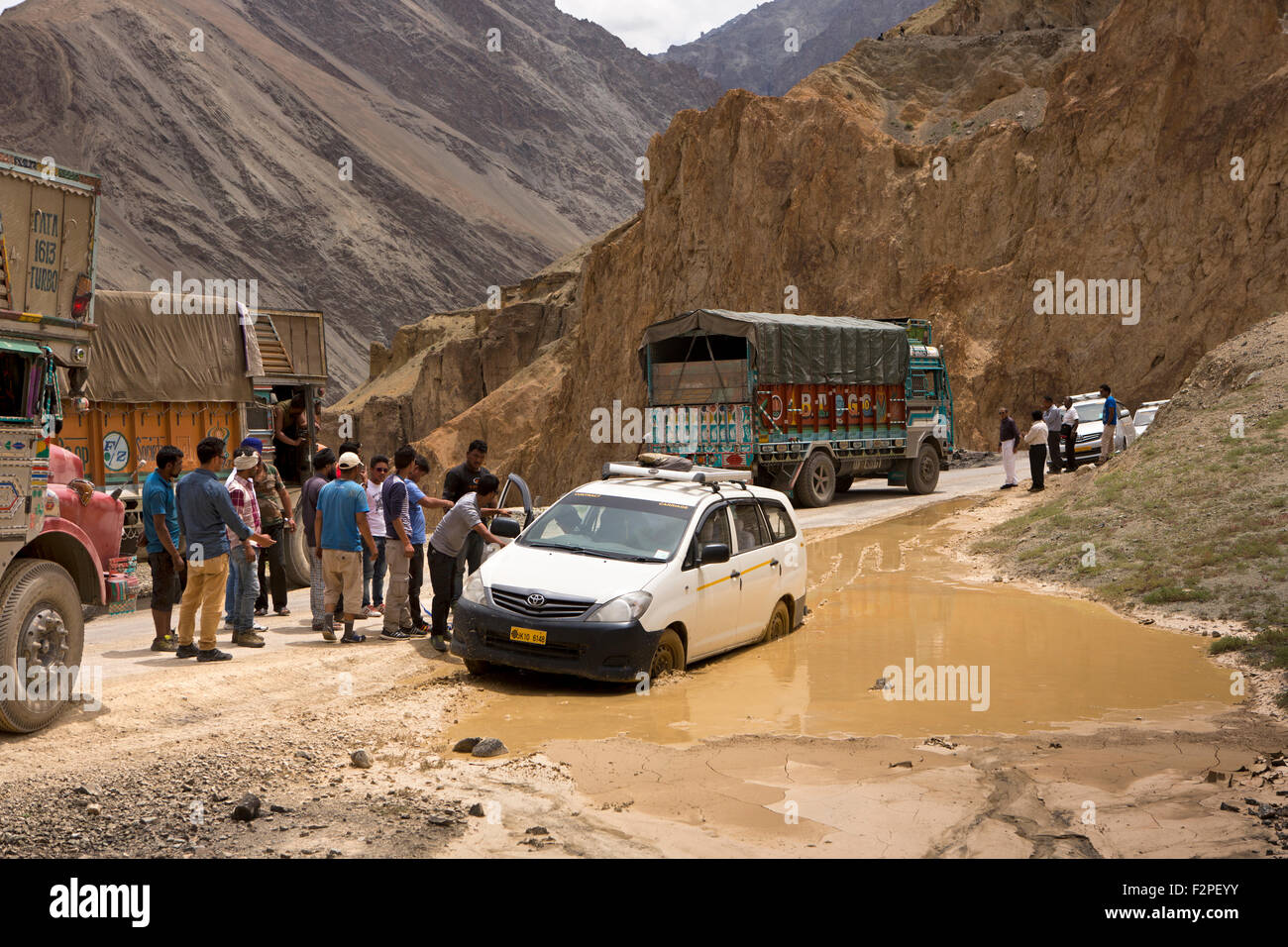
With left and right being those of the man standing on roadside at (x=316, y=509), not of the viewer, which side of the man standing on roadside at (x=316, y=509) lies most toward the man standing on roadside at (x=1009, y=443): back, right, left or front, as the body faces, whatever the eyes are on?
front

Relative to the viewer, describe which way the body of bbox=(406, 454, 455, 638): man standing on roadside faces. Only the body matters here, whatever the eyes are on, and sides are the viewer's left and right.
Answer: facing to the right of the viewer

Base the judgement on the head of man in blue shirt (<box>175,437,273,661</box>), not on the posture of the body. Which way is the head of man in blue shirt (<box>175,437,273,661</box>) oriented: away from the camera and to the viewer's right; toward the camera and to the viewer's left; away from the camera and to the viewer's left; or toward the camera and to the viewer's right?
away from the camera and to the viewer's right

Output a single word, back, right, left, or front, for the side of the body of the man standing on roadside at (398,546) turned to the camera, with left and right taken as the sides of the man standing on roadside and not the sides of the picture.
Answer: right

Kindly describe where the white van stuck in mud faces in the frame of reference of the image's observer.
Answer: facing the viewer and to the left of the viewer

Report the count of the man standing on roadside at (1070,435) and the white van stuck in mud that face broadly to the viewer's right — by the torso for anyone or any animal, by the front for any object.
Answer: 0

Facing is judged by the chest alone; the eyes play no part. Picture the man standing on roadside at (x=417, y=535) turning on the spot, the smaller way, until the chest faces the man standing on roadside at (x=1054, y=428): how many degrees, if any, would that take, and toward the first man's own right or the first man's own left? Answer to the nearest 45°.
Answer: approximately 45° to the first man's own left

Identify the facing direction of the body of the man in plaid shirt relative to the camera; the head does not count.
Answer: to the viewer's right

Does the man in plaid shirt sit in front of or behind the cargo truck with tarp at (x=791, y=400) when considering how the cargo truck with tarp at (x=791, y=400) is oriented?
behind

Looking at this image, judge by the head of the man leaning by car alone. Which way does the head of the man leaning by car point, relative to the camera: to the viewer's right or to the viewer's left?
to the viewer's right

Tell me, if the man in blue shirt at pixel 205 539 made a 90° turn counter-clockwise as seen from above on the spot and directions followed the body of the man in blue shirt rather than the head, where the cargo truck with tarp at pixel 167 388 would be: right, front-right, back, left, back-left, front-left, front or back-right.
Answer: front-right
